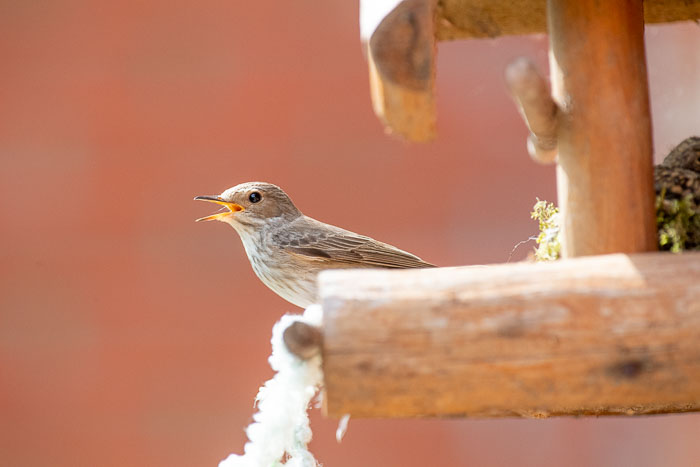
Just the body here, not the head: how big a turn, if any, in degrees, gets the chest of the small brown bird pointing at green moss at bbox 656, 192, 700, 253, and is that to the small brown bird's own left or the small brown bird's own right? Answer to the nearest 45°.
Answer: approximately 135° to the small brown bird's own left

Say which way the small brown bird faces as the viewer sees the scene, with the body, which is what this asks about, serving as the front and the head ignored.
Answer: to the viewer's left
